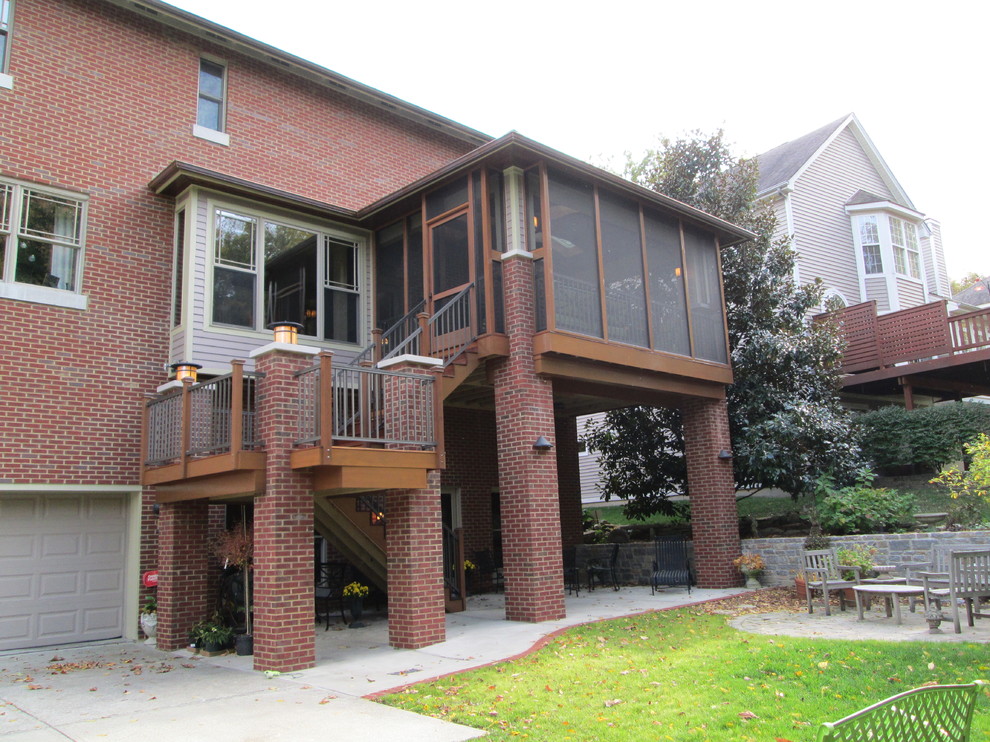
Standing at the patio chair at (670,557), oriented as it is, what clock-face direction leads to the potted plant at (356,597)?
The potted plant is roughly at 2 o'clock from the patio chair.

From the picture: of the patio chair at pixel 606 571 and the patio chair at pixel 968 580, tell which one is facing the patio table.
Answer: the patio chair at pixel 968 580

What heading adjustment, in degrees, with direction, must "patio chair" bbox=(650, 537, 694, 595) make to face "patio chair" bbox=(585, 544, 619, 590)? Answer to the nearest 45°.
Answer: approximately 135° to its right

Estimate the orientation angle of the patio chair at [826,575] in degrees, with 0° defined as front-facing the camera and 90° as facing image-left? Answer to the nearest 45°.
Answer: approximately 315°

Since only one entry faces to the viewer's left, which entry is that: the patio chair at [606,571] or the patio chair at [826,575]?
the patio chair at [606,571]

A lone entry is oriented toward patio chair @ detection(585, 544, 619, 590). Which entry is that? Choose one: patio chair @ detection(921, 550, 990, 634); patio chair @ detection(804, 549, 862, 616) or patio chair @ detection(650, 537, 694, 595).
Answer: patio chair @ detection(921, 550, 990, 634)

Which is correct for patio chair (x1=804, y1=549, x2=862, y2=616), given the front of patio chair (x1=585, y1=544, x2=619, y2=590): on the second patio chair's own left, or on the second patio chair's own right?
on the second patio chair's own left

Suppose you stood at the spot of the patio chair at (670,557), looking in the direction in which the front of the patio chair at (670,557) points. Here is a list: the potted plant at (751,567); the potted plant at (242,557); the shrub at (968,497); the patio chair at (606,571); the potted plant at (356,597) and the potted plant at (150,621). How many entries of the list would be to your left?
2

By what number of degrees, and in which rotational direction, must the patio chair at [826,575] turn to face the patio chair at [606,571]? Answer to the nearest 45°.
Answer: approximately 180°

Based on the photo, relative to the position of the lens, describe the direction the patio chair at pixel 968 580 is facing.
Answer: facing away from the viewer and to the left of the viewer

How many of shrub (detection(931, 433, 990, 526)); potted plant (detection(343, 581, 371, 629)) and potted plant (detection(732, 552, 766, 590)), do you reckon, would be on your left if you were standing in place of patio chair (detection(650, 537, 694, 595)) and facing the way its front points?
2

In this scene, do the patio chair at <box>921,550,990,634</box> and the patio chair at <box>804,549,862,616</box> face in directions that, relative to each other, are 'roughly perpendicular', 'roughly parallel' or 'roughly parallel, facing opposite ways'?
roughly parallel, facing opposite ways

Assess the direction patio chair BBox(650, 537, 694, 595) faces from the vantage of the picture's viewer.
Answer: facing the viewer

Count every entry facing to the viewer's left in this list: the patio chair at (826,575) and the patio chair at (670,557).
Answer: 0

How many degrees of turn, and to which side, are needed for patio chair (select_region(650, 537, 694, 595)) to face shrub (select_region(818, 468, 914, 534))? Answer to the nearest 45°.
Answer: approximately 90° to its left
